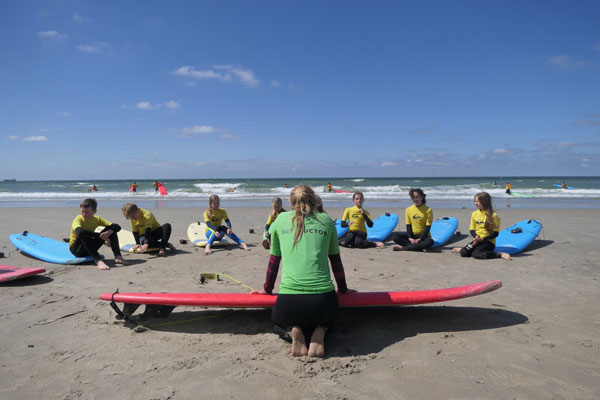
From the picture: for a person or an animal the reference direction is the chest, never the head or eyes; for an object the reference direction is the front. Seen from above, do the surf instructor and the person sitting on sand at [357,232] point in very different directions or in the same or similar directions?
very different directions

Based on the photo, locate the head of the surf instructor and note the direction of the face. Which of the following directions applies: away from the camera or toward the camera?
away from the camera

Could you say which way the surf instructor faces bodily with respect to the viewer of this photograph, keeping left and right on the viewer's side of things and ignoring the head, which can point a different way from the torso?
facing away from the viewer

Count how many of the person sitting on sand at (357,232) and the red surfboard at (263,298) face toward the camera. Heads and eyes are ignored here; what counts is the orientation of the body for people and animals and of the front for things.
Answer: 1

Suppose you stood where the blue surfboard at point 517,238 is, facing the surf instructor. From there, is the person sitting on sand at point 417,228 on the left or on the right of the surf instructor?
right

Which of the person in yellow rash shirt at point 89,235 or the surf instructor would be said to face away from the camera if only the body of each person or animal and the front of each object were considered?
the surf instructor

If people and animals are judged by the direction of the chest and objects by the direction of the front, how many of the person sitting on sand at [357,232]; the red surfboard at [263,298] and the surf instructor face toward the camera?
1

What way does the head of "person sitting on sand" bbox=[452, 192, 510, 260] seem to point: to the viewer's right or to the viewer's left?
to the viewer's left
